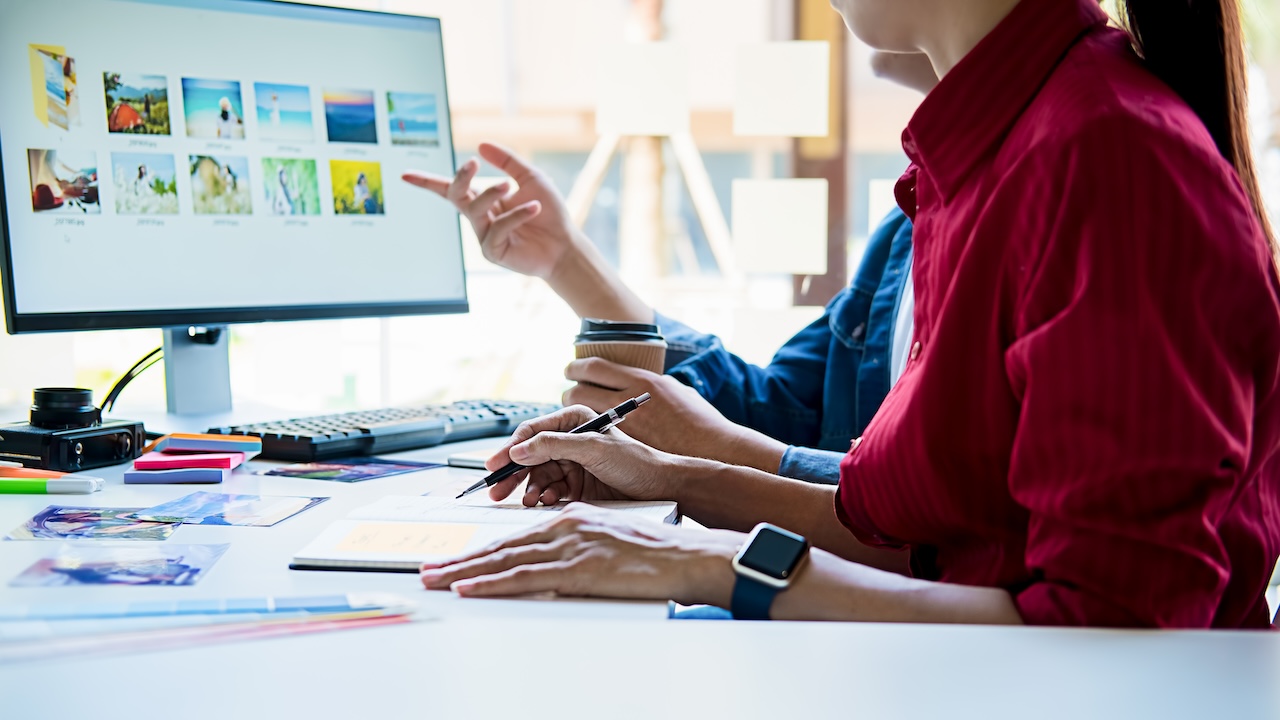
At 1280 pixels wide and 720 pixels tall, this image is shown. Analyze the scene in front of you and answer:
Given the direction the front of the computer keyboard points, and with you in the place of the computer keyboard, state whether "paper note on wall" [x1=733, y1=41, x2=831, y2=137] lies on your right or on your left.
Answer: on your left

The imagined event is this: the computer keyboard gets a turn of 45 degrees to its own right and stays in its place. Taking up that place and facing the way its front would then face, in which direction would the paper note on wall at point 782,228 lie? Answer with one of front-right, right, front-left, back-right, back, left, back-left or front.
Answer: back-left

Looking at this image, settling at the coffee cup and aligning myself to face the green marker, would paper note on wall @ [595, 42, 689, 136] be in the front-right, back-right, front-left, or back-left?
back-right

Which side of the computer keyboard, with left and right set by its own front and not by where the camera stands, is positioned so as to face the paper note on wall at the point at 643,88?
left

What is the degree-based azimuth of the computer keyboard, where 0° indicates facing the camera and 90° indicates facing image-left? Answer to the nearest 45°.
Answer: approximately 315°
